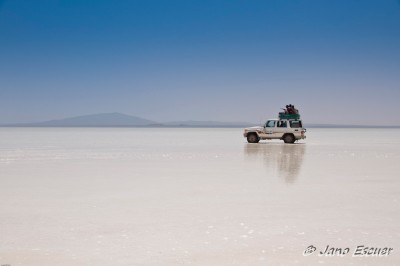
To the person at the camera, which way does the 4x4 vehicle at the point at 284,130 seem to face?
facing to the left of the viewer
